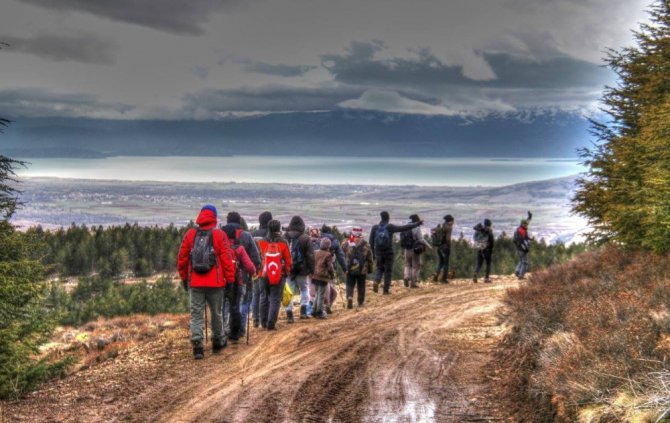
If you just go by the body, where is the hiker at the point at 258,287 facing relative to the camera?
away from the camera

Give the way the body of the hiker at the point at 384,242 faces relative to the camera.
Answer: away from the camera

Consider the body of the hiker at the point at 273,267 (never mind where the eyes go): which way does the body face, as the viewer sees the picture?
away from the camera

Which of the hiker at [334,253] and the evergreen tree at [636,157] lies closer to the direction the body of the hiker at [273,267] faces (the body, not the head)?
the hiker

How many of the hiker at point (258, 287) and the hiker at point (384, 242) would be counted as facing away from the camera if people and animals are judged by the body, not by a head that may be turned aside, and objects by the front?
2

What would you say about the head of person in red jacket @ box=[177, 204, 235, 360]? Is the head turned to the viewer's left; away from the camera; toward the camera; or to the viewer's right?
away from the camera

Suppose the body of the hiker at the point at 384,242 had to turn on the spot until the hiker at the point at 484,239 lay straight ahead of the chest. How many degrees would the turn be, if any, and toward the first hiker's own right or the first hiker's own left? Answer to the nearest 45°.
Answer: approximately 45° to the first hiker's own right
